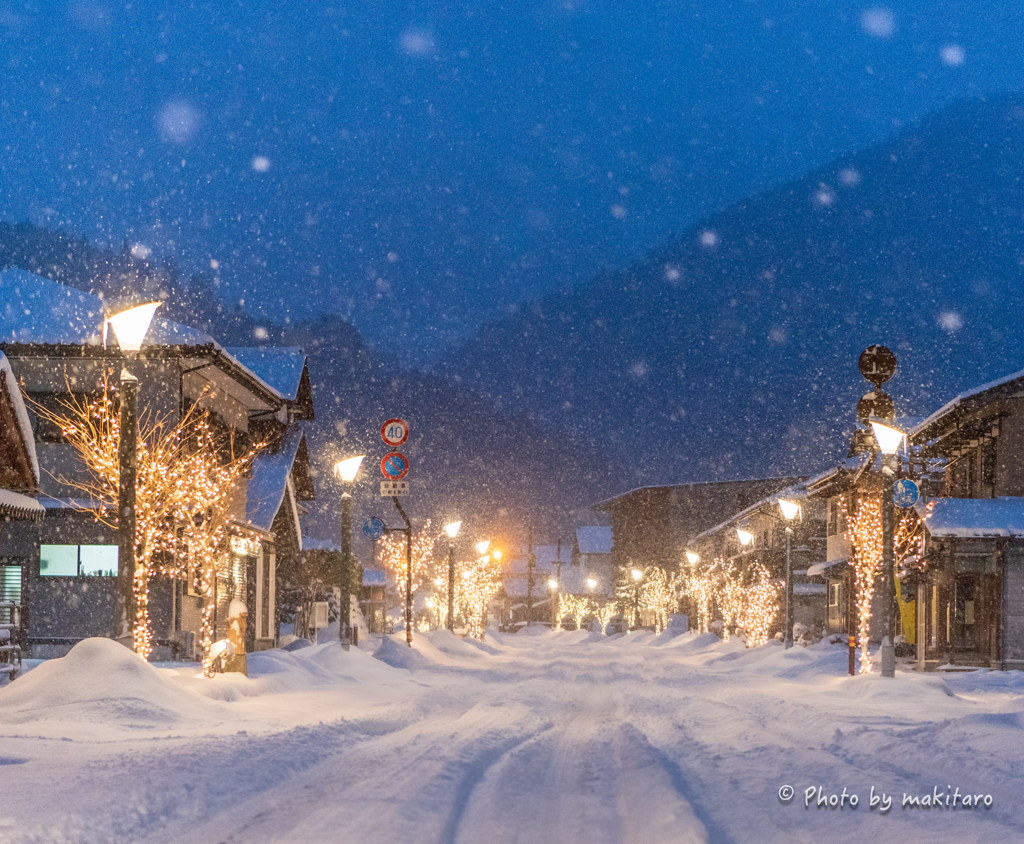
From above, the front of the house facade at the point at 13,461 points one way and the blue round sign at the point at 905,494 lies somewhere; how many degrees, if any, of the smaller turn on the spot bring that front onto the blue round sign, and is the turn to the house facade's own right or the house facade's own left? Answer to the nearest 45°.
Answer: approximately 45° to the house facade's own left

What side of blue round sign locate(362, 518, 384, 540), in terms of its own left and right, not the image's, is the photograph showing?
front

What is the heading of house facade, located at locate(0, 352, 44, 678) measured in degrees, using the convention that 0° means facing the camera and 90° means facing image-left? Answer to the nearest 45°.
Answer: approximately 315°

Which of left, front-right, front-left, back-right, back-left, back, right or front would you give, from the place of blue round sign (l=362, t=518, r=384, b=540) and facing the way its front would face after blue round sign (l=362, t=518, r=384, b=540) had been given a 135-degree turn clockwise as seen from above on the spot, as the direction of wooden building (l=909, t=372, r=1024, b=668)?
back-right

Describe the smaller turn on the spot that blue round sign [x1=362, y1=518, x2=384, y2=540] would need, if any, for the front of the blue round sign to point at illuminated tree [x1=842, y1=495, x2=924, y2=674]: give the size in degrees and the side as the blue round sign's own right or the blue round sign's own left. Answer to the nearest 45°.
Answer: approximately 90° to the blue round sign's own left

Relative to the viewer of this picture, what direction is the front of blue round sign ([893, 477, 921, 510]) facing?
facing the viewer

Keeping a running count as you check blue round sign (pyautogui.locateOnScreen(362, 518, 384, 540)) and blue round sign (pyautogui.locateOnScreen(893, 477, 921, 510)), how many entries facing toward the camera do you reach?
2

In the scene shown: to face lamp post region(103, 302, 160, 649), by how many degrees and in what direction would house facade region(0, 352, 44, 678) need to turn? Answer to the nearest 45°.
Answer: approximately 45° to its right

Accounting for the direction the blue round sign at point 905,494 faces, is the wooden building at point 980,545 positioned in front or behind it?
behind
